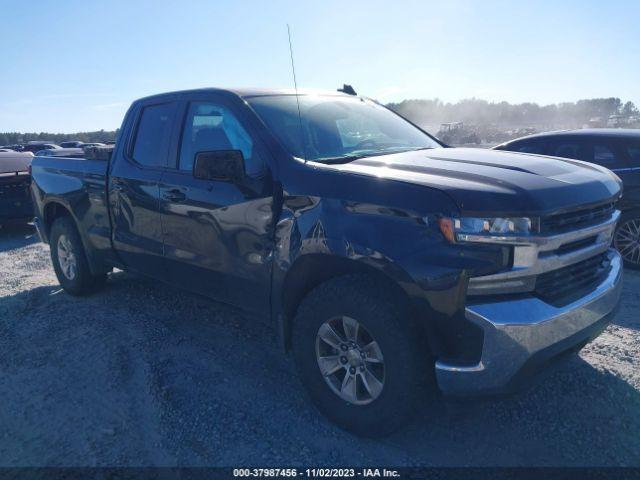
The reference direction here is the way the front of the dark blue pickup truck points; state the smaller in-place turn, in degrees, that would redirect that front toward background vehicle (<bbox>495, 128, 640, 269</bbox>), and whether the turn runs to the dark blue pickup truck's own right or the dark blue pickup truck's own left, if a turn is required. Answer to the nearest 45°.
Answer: approximately 90° to the dark blue pickup truck's own left

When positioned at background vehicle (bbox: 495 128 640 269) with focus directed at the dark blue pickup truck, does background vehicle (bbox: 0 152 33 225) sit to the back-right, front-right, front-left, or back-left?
front-right

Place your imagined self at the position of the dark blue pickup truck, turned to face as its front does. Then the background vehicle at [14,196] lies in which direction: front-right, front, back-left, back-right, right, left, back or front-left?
back

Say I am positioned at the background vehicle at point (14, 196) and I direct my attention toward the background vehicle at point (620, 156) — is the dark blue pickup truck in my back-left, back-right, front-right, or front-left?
front-right

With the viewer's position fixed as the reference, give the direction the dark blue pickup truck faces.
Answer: facing the viewer and to the right of the viewer

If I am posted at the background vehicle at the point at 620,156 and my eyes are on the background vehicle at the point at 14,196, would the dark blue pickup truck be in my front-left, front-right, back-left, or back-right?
front-left
